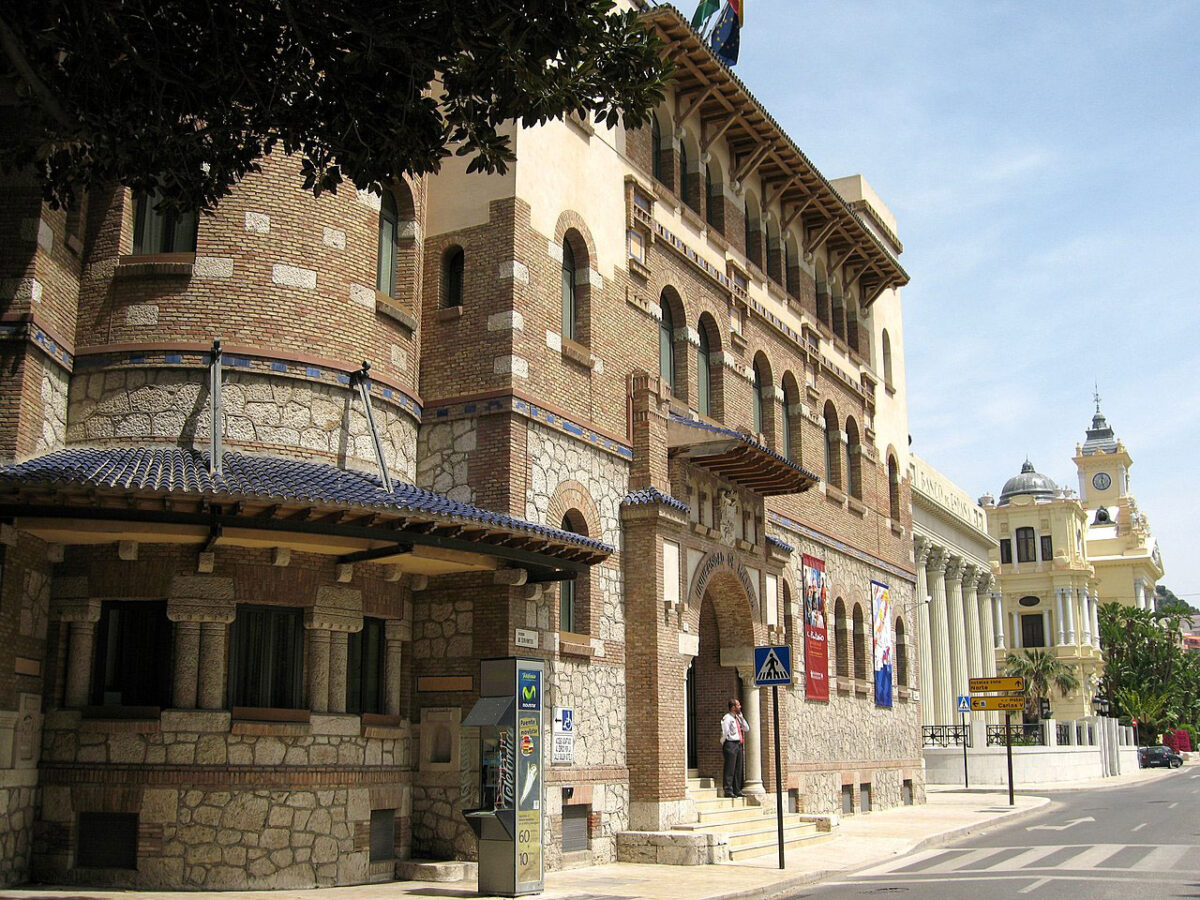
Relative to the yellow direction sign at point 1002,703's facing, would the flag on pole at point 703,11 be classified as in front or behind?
in front

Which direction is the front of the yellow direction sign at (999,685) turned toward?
toward the camera

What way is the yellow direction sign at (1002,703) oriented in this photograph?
toward the camera

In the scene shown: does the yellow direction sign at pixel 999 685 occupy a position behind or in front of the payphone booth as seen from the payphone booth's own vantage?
behind

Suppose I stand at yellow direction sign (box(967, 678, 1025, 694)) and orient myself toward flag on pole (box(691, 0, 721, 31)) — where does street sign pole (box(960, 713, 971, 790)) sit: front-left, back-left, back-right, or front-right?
back-right

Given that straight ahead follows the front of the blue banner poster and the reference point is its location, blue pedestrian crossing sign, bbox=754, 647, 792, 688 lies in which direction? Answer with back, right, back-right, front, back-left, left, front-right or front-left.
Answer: front-right

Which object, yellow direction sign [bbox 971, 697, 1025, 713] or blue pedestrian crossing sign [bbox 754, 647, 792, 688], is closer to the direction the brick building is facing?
the blue pedestrian crossing sign

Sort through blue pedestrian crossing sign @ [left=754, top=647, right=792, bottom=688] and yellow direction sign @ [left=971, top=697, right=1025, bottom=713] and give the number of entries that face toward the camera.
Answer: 2

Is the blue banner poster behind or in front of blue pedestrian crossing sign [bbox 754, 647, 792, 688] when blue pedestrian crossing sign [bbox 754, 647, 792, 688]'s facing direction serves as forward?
behind

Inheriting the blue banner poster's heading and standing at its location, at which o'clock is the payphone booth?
The payphone booth is roughly at 2 o'clock from the blue banner poster.
